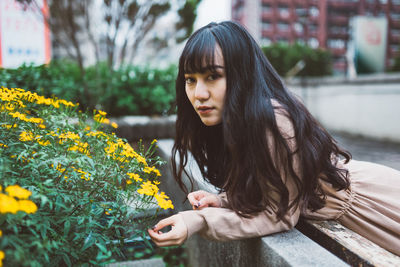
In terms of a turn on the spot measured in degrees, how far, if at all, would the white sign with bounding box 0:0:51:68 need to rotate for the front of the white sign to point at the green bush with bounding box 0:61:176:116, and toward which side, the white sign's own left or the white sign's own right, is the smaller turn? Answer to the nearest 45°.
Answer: approximately 45° to the white sign's own left

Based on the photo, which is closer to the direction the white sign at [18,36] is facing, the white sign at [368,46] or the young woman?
the young woman

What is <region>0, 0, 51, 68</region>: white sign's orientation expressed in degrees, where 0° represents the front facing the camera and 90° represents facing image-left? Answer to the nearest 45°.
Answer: approximately 0°

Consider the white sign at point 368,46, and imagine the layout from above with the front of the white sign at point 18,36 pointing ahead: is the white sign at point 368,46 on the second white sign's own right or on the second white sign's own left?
on the second white sign's own left

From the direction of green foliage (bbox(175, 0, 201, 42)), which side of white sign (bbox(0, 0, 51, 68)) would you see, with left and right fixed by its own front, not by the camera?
left

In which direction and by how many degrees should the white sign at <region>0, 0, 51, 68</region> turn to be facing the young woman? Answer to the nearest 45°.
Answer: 0° — it already faces them

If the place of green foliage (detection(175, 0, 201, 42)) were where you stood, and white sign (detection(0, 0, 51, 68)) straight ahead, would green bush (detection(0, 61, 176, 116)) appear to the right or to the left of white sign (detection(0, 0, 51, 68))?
left

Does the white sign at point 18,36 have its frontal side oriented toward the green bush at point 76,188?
yes
